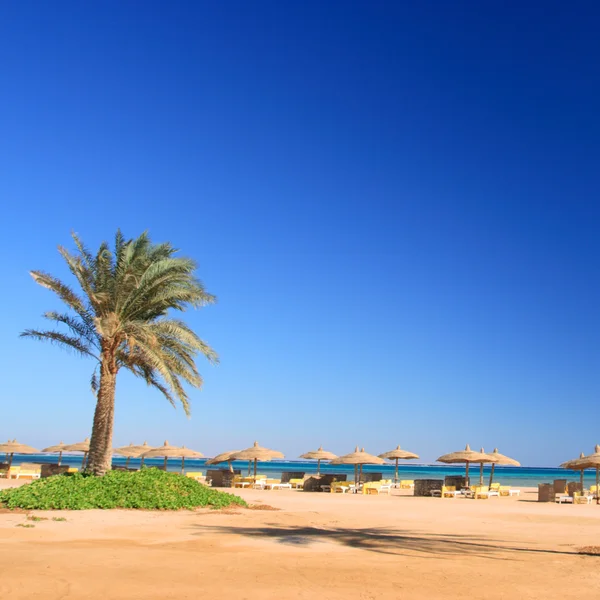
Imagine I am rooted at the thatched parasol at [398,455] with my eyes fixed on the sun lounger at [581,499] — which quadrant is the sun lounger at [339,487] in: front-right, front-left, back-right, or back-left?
front-right
